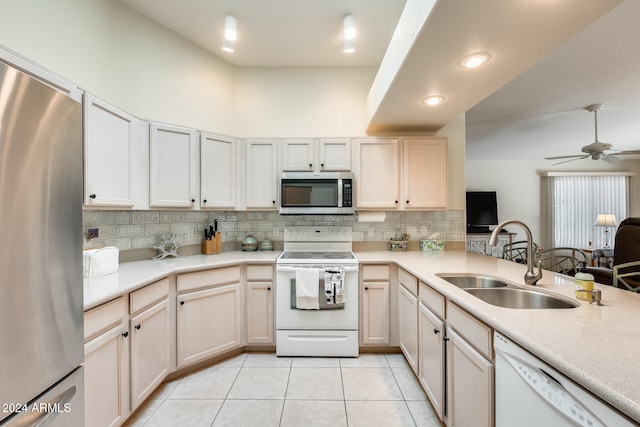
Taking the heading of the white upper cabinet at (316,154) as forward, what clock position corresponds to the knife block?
The knife block is roughly at 3 o'clock from the white upper cabinet.

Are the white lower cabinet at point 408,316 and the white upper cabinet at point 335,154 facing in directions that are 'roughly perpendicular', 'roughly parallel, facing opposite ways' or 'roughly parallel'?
roughly perpendicular

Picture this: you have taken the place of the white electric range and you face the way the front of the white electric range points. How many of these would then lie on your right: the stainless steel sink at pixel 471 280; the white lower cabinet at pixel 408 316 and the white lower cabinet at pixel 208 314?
1

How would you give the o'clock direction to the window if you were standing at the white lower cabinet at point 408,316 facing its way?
The window is roughly at 4 o'clock from the white lower cabinet.

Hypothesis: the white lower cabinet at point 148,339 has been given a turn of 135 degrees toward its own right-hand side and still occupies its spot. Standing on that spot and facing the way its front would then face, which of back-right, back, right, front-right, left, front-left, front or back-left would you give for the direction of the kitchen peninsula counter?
back-left

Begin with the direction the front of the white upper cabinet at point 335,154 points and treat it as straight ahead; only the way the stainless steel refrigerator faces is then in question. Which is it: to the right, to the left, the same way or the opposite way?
to the left

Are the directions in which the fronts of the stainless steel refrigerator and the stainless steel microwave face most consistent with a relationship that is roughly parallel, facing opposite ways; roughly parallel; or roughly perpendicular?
roughly perpendicular

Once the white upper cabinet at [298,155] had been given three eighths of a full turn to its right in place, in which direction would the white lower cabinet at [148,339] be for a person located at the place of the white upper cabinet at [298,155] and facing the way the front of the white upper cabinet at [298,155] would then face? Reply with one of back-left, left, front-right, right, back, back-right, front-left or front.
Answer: left

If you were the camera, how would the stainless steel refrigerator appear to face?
facing the viewer and to the right of the viewer

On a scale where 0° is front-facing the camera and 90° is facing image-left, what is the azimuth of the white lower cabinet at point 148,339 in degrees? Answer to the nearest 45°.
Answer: approximately 315°

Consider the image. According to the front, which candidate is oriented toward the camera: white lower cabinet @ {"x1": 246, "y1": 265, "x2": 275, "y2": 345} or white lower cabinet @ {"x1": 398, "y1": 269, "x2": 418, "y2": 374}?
white lower cabinet @ {"x1": 246, "y1": 265, "x2": 275, "y2": 345}

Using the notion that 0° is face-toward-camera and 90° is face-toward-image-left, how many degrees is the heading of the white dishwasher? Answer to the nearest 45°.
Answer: approximately 45°

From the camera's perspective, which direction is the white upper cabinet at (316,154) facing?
toward the camera

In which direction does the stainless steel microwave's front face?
toward the camera

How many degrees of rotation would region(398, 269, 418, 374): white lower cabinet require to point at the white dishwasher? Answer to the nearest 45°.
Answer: approximately 90° to its left

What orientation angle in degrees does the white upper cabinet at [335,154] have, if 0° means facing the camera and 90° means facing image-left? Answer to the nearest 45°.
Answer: approximately 0°

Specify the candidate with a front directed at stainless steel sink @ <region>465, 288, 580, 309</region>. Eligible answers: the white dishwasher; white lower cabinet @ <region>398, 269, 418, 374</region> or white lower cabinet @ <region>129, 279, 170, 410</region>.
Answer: white lower cabinet @ <region>129, 279, 170, 410</region>

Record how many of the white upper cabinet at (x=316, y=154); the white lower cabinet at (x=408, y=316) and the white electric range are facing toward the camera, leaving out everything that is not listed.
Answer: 2
